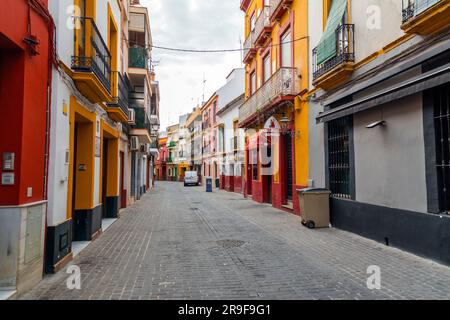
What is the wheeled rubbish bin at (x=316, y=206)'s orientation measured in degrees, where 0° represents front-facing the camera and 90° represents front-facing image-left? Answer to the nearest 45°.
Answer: approximately 270°

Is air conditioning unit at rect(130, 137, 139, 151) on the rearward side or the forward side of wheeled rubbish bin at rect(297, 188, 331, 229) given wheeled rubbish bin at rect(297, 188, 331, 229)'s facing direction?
on the rearward side
